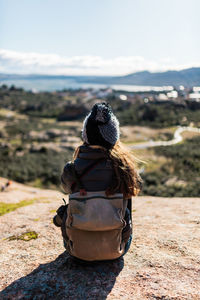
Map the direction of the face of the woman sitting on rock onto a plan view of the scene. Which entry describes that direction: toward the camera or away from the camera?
away from the camera

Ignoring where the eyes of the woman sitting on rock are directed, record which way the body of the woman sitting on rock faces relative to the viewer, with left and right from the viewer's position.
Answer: facing away from the viewer
